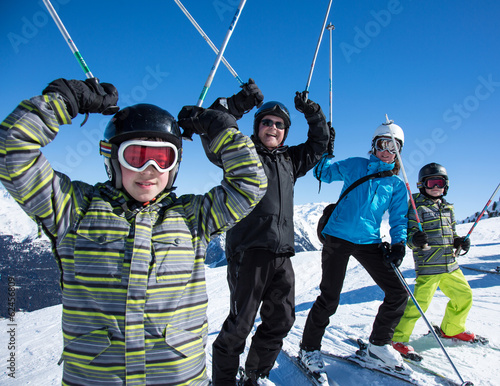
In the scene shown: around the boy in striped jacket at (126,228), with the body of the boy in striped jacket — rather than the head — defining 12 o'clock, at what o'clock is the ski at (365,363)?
The ski is roughly at 8 o'clock from the boy in striped jacket.

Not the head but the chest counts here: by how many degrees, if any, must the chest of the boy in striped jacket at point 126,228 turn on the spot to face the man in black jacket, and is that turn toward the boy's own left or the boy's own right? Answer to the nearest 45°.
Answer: approximately 135° to the boy's own left

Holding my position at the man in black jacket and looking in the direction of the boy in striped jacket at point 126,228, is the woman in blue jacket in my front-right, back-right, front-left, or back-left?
back-left

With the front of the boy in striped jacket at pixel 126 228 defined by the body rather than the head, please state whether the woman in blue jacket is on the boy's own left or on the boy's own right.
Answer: on the boy's own left

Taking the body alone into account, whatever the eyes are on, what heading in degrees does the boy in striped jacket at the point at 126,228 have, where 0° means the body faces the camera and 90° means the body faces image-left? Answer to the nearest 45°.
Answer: approximately 0°
